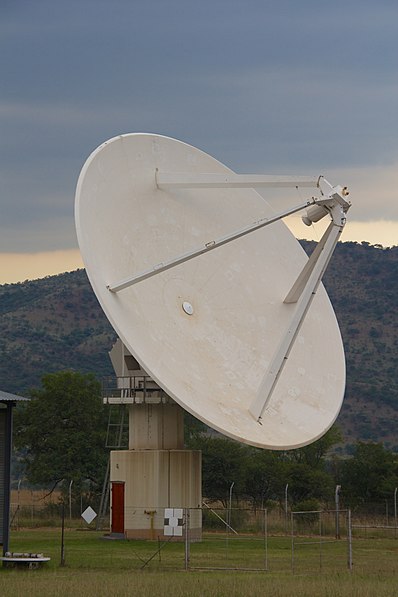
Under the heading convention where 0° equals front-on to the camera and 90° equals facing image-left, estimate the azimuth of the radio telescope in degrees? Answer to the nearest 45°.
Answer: approximately 315°
